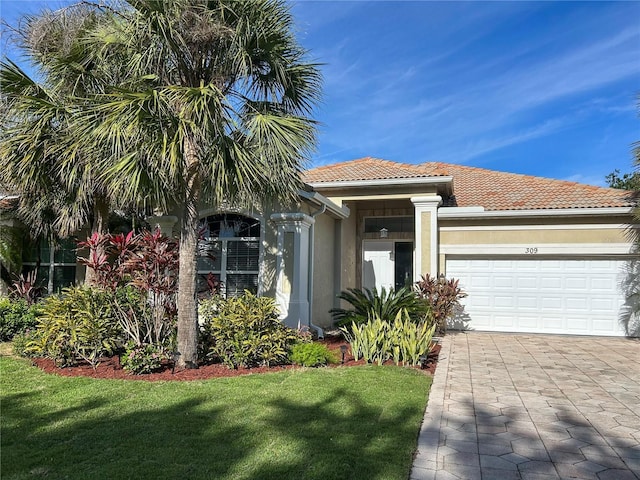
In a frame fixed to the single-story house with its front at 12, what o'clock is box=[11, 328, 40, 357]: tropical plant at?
The tropical plant is roughly at 2 o'clock from the single-story house.

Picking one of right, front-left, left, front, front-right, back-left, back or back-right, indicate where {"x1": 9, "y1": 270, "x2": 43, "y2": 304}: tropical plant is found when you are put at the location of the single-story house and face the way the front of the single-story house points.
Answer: right

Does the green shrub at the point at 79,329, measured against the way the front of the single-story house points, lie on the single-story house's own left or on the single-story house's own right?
on the single-story house's own right

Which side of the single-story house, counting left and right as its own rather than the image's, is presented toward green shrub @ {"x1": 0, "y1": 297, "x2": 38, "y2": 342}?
right

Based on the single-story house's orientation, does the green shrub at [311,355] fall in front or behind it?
in front

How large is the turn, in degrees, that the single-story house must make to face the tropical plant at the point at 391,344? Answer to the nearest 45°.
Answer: approximately 45° to its right

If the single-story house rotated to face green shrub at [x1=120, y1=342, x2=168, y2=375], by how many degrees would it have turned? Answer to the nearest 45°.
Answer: approximately 45° to its right

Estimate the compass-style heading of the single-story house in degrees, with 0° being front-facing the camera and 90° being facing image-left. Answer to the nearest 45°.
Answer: approximately 0°
